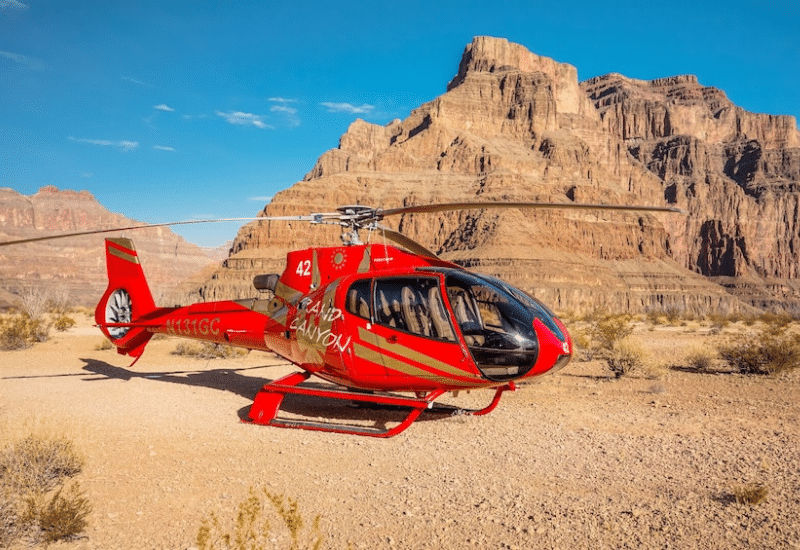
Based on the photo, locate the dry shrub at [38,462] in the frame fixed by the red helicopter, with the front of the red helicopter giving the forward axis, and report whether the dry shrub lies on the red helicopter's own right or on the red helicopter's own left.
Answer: on the red helicopter's own right

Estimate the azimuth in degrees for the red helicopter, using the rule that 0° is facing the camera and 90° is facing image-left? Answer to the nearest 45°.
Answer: approximately 315°

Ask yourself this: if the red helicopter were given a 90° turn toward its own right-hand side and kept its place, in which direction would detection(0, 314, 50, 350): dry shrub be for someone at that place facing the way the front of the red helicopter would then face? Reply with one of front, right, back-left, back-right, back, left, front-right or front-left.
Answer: right

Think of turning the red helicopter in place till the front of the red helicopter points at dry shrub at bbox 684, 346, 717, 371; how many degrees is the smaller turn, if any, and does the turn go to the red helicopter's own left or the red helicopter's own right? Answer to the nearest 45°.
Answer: approximately 90° to the red helicopter's own left

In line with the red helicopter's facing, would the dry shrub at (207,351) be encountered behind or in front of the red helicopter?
behind

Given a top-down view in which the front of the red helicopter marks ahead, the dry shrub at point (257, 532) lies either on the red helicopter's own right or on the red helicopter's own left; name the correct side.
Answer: on the red helicopter's own right

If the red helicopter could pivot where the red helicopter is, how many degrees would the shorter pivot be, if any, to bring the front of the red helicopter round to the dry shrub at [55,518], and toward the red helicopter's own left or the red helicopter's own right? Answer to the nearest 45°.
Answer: approximately 90° to the red helicopter's own right

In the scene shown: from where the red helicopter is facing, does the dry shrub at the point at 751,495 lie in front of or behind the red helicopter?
in front

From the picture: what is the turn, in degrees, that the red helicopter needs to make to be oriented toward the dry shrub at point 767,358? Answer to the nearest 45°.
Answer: approximately 90° to its left
